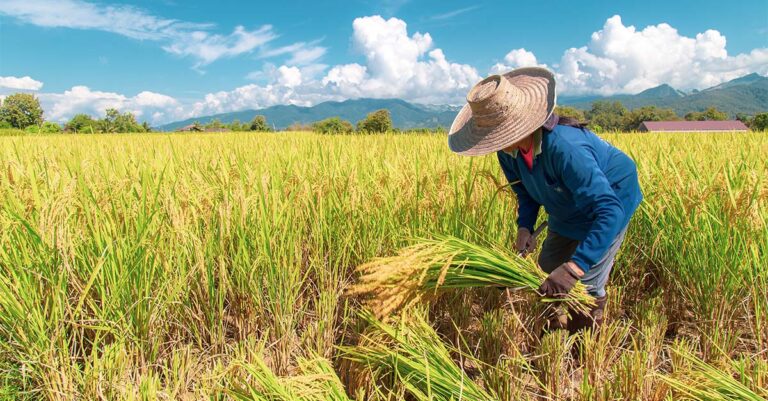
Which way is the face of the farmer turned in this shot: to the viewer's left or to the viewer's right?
to the viewer's left

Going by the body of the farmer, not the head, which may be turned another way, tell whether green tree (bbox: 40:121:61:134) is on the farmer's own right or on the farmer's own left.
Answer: on the farmer's own right

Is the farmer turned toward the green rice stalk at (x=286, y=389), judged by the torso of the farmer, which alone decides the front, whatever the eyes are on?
yes

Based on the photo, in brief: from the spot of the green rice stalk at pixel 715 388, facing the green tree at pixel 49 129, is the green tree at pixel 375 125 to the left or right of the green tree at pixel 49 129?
right

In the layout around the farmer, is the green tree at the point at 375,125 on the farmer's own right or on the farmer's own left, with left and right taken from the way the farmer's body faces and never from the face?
on the farmer's own right

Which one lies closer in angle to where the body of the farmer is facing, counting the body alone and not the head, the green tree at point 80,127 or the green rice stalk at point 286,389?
the green rice stalk

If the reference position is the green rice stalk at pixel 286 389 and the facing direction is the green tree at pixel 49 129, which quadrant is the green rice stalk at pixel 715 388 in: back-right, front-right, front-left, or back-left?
back-right

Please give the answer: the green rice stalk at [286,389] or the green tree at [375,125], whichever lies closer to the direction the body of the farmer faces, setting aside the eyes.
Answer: the green rice stalk

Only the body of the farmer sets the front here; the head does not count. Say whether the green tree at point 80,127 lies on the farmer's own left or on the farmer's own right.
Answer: on the farmer's own right

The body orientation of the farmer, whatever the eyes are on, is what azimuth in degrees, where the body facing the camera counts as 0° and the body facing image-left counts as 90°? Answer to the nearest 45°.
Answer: approximately 45°

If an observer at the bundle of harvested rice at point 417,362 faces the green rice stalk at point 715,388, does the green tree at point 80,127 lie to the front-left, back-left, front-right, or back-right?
back-left
